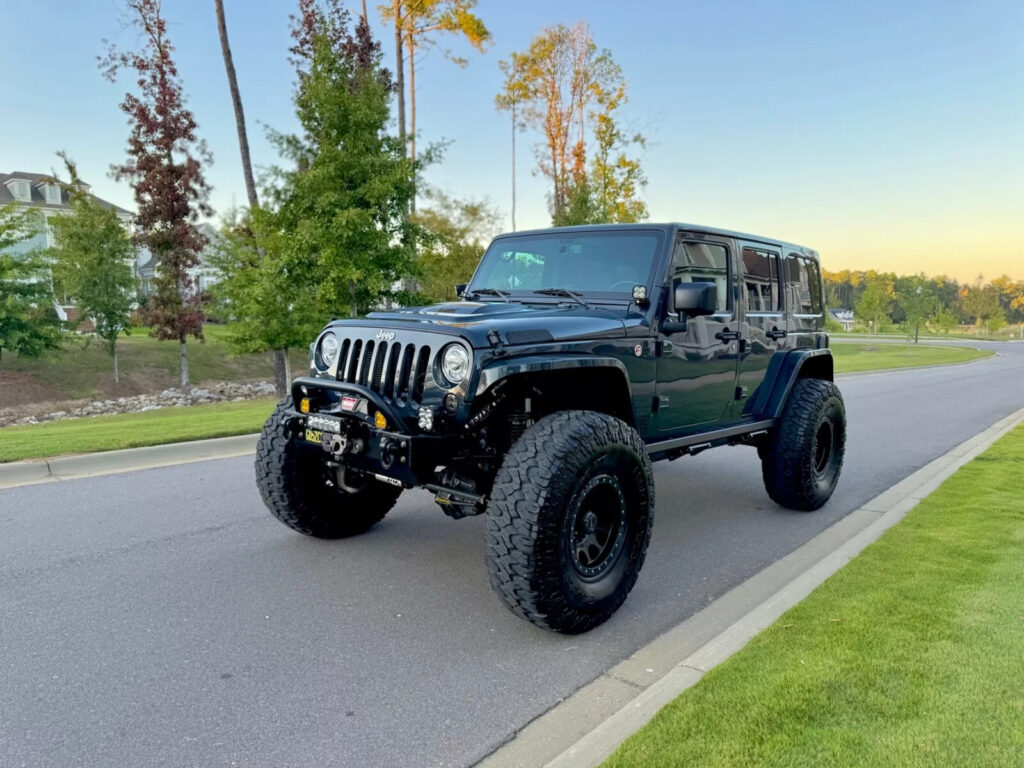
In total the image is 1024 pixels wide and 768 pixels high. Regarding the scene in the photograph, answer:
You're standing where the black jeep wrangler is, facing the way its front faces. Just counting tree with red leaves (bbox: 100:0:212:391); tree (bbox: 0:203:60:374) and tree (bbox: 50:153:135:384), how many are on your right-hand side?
3

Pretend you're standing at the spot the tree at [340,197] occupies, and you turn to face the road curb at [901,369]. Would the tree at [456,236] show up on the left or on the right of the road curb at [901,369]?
left

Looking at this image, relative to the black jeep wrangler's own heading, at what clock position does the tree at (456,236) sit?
The tree is roughly at 4 o'clock from the black jeep wrangler.

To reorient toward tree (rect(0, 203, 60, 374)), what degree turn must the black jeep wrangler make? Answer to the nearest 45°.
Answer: approximately 90° to its right

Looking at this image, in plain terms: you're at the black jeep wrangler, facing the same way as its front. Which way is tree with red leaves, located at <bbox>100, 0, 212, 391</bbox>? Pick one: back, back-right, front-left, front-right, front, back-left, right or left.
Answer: right

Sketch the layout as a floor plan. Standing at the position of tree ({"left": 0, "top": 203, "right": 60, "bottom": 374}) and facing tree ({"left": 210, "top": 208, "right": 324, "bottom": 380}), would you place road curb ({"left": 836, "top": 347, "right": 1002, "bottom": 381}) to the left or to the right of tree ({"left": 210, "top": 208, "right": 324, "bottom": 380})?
left

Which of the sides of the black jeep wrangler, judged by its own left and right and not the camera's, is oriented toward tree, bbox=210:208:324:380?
right

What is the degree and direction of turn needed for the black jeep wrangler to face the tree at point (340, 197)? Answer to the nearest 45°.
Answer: approximately 90° to its right

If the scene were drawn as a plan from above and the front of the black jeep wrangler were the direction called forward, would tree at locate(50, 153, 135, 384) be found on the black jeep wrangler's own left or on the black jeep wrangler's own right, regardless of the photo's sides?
on the black jeep wrangler's own right

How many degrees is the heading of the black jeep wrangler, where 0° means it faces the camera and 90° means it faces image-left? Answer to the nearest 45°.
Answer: approximately 45°
